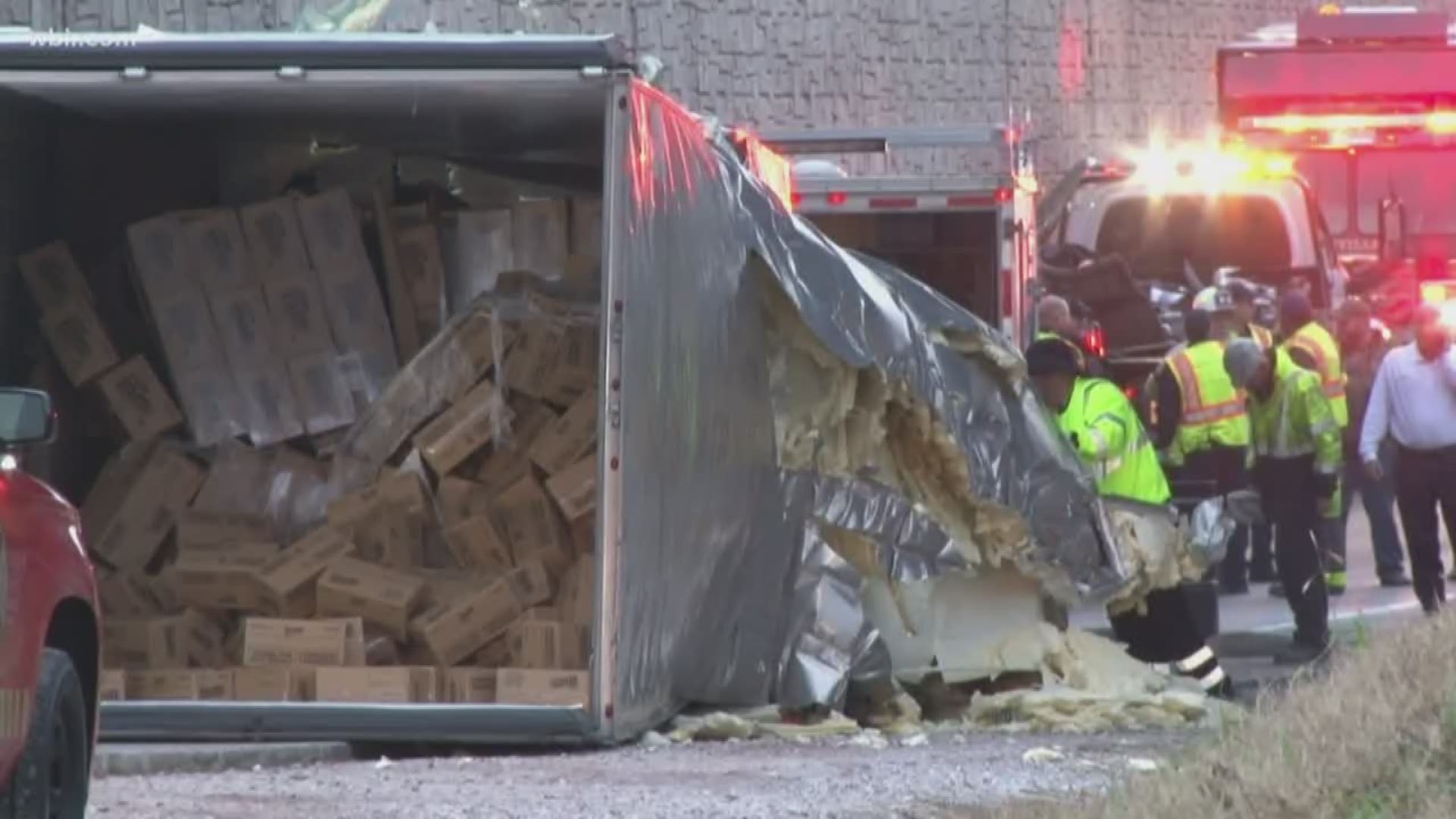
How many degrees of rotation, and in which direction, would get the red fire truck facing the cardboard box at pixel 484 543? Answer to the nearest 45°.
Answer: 0° — it already faces it

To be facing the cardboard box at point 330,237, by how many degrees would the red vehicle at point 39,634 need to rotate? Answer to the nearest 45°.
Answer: approximately 45° to its left

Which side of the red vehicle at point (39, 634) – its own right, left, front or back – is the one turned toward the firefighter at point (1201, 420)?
front

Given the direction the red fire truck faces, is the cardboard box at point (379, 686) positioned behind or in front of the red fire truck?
in front

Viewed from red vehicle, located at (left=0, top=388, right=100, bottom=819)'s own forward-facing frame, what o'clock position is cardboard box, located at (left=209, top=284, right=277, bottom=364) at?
The cardboard box is roughly at 11 o'clock from the red vehicle.

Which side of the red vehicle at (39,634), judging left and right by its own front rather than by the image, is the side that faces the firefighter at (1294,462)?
front

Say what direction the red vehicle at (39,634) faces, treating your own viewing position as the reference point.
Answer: facing away from the viewer and to the right of the viewer

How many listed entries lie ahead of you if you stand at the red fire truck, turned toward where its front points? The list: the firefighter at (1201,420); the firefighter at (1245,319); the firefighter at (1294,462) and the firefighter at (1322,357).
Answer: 4

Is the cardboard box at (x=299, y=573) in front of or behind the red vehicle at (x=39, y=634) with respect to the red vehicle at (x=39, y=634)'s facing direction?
in front

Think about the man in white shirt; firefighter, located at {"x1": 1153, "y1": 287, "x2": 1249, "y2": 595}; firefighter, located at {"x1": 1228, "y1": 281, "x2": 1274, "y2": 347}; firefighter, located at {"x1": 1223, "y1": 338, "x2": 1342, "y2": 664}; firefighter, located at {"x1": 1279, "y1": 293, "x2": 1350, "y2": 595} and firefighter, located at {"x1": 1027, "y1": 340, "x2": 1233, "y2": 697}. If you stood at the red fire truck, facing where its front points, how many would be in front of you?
6

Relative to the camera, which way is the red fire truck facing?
toward the camera

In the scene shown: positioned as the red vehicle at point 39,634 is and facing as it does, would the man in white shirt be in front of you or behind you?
in front

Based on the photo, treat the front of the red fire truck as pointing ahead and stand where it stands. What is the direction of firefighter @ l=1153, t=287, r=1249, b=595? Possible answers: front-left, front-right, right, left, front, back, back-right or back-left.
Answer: front
